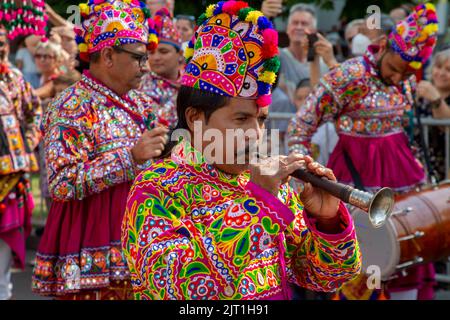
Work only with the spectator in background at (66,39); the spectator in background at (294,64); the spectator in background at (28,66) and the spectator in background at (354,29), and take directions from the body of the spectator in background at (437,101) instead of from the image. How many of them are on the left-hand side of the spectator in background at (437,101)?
0

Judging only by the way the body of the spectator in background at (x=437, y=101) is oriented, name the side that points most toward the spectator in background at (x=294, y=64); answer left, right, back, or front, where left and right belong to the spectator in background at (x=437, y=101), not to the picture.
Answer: right

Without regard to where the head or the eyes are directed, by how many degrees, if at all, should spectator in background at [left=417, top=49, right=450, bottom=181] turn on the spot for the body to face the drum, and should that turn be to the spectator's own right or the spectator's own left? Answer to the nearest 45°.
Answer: approximately 45° to the spectator's own left

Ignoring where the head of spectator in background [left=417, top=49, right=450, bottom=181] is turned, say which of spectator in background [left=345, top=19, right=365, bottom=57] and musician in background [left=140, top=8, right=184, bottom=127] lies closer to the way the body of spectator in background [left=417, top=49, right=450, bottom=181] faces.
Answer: the musician in background

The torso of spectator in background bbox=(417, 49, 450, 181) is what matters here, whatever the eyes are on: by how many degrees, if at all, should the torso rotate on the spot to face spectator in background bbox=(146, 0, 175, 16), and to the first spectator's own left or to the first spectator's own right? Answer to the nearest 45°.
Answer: approximately 45° to the first spectator's own right

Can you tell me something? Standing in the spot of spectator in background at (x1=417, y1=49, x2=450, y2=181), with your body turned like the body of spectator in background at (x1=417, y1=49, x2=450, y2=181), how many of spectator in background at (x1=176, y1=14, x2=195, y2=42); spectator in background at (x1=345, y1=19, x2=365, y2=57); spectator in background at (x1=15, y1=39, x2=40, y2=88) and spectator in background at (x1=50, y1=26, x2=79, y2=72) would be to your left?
0

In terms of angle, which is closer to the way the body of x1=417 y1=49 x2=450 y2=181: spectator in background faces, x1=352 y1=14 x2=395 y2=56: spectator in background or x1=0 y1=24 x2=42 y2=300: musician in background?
the musician in background

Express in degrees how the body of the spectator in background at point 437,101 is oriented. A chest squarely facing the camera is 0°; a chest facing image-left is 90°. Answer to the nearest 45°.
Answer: approximately 45°

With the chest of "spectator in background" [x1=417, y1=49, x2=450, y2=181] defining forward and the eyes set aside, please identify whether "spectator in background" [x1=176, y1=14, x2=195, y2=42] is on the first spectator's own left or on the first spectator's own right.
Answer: on the first spectator's own right

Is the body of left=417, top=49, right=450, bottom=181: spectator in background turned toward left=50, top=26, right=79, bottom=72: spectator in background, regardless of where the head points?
no

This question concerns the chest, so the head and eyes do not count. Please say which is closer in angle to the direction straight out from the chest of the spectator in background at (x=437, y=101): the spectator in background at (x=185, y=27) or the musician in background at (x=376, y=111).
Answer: the musician in background

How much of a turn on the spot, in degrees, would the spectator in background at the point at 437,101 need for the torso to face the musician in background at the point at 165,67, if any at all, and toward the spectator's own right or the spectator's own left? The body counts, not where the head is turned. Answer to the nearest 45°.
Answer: approximately 45° to the spectator's own right

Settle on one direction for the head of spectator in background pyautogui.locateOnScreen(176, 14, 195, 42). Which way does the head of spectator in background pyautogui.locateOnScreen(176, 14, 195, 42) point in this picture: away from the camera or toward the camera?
toward the camera

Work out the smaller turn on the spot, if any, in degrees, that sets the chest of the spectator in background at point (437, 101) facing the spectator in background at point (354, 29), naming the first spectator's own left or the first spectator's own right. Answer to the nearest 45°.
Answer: approximately 90° to the first spectator's own right

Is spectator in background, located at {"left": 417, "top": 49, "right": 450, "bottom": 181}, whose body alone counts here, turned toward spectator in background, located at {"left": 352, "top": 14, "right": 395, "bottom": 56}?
no
